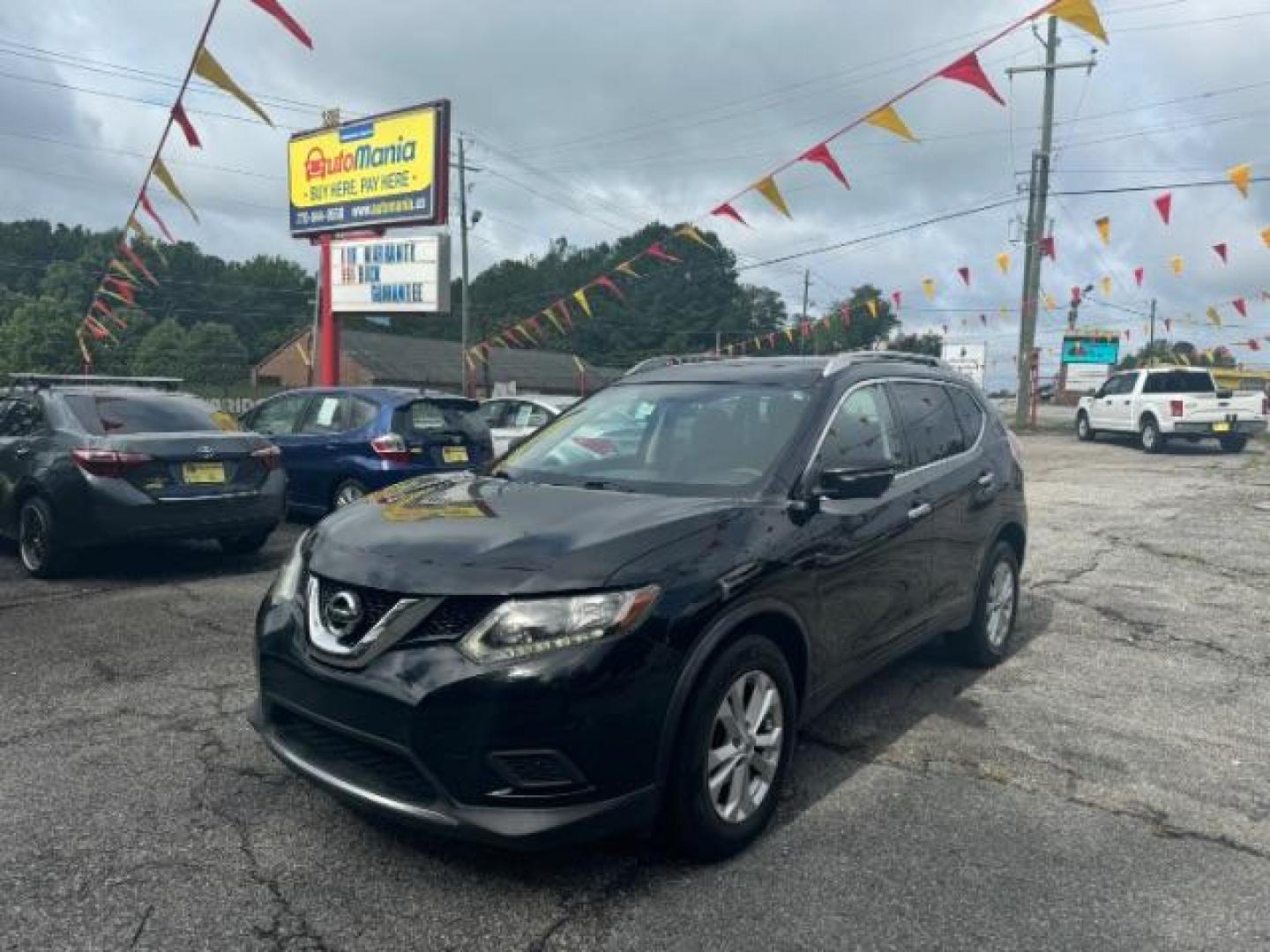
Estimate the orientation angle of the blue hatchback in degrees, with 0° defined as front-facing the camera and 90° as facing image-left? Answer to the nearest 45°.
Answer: approximately 135°

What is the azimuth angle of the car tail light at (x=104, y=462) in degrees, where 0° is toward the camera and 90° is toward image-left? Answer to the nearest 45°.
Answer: approximately 0°

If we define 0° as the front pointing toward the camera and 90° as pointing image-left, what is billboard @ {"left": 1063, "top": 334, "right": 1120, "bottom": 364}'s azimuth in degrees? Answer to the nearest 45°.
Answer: approximately 0°

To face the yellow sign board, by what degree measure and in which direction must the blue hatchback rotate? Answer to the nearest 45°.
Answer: approximately 45° to its right

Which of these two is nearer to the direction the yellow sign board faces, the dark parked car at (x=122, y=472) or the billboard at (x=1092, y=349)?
the dark parked car

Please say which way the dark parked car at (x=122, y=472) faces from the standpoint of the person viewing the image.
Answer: facing away from the viewer and to the left of the viewer

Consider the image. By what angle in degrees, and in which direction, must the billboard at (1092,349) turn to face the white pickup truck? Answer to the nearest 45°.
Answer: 0° — it already faces it

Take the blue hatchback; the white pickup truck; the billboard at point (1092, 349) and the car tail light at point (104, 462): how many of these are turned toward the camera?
2
